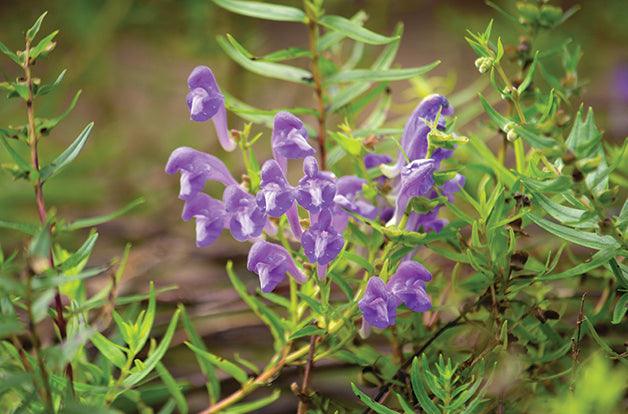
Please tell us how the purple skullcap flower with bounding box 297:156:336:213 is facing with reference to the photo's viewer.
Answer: facing the viewer
